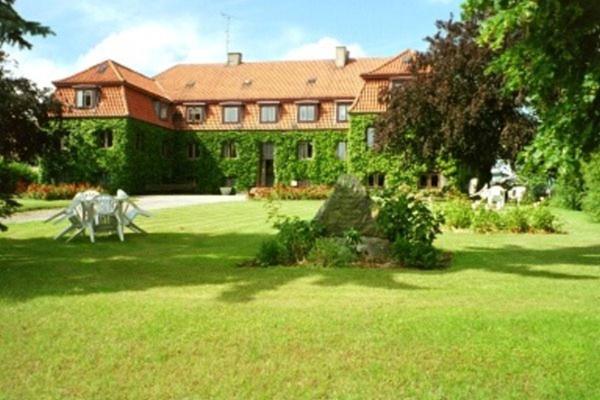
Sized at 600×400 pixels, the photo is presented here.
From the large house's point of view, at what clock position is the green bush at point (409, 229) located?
The green bush is roughly at 12 o'clock from the large house.

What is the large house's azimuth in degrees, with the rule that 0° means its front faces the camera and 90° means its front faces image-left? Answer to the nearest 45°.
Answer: approximately 0°

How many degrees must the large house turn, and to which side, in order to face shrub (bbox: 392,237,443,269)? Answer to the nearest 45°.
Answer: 0° — it already faces it

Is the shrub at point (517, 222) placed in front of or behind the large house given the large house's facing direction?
in front

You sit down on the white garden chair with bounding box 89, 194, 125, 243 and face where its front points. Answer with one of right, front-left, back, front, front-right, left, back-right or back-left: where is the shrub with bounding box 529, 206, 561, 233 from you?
right

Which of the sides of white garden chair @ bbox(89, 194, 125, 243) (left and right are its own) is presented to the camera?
back

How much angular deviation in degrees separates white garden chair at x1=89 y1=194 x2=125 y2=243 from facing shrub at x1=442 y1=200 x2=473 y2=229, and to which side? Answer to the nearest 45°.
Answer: approximately 90° to its right

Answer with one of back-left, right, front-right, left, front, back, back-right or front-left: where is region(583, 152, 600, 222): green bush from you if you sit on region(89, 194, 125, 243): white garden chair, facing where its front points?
right

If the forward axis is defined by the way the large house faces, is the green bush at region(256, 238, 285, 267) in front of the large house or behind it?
in front
